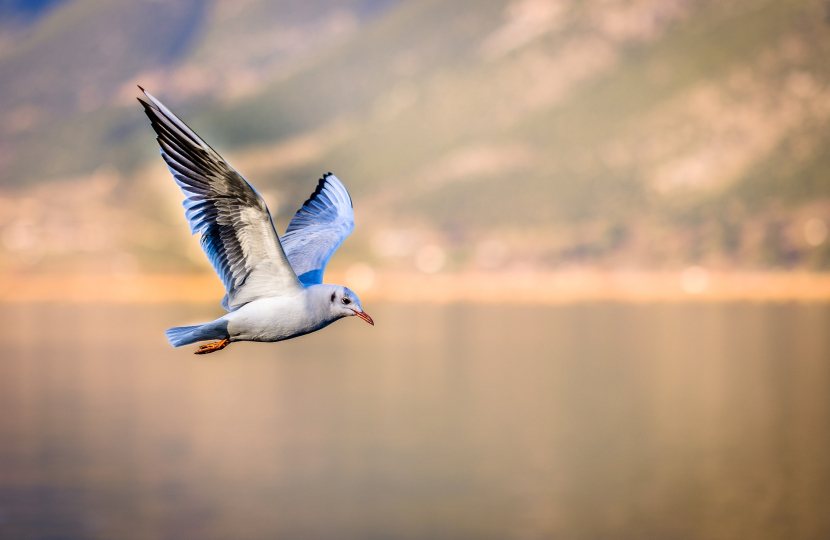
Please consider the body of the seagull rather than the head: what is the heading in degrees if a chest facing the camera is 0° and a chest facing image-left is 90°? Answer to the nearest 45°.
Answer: approximately 270°
